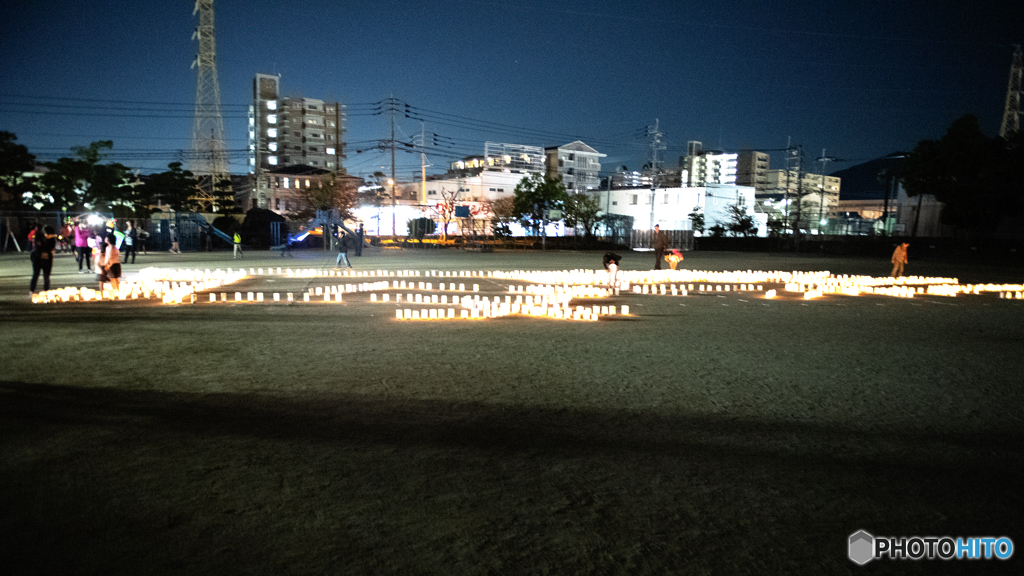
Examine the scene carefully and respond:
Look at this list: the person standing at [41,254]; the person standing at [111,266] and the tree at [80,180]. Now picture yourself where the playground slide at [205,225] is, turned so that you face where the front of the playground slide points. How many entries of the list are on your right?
2

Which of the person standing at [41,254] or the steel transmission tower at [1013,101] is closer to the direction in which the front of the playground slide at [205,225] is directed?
the steel transmission tower

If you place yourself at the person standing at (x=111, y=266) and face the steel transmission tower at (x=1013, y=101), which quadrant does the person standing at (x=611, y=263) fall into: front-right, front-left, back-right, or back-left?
front-right

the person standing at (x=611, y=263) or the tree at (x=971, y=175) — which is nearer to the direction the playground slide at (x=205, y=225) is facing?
the tree

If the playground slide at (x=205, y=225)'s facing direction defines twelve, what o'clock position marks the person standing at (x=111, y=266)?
The person standing is roughly at 3 o'clock from the playground slide.

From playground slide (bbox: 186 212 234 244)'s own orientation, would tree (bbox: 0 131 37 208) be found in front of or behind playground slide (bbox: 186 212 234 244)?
behind

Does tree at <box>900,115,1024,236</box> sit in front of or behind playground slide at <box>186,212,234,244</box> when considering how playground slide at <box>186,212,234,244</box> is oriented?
in front

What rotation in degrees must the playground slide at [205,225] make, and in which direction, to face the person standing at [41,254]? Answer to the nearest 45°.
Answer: approximately 90° to its right

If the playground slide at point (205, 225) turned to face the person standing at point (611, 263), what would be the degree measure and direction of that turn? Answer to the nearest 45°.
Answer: approximately 90° to its right

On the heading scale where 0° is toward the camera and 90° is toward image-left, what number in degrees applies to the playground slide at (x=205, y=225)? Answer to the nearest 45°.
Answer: approximately 270°

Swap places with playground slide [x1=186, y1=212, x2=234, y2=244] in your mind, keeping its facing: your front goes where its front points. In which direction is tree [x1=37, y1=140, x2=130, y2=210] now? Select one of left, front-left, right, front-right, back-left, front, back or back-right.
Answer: back-left

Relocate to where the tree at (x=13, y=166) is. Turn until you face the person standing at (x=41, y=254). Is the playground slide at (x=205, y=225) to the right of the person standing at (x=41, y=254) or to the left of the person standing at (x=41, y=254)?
left

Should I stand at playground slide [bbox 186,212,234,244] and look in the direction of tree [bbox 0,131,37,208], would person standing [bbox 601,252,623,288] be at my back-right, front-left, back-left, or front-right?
back-left

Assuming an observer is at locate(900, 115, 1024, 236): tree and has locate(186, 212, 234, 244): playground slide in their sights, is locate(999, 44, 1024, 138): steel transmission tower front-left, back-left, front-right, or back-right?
back-right

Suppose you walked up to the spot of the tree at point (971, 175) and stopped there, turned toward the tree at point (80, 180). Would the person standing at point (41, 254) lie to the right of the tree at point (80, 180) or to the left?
left
